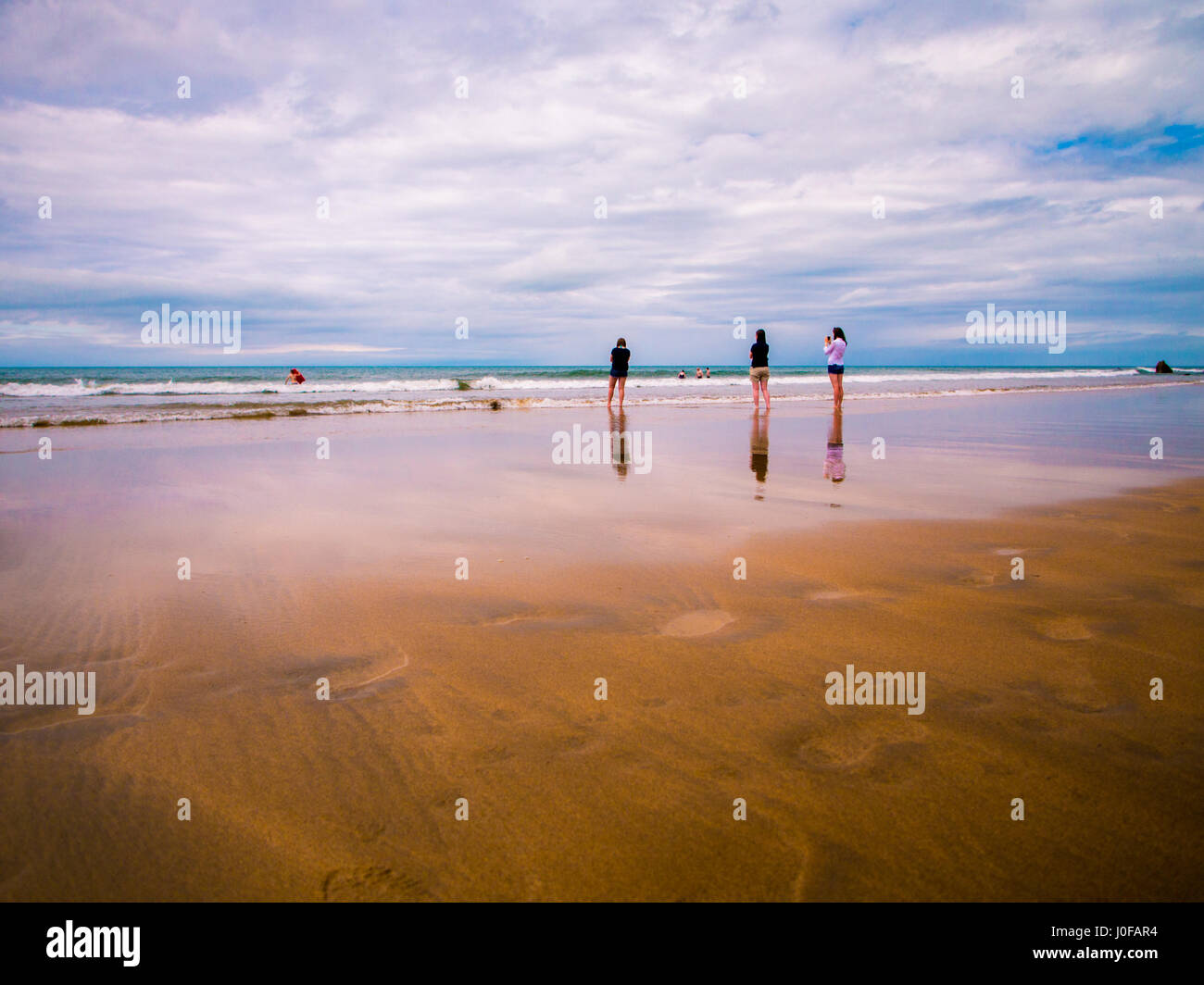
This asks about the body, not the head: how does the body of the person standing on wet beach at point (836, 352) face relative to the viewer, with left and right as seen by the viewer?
facing away from the viewer and to the left of the viewer

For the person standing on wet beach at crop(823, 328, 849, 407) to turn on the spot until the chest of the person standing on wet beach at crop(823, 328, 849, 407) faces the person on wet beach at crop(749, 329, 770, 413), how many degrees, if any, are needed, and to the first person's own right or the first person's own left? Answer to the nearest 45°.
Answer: approximately 45° to the first person's own left
